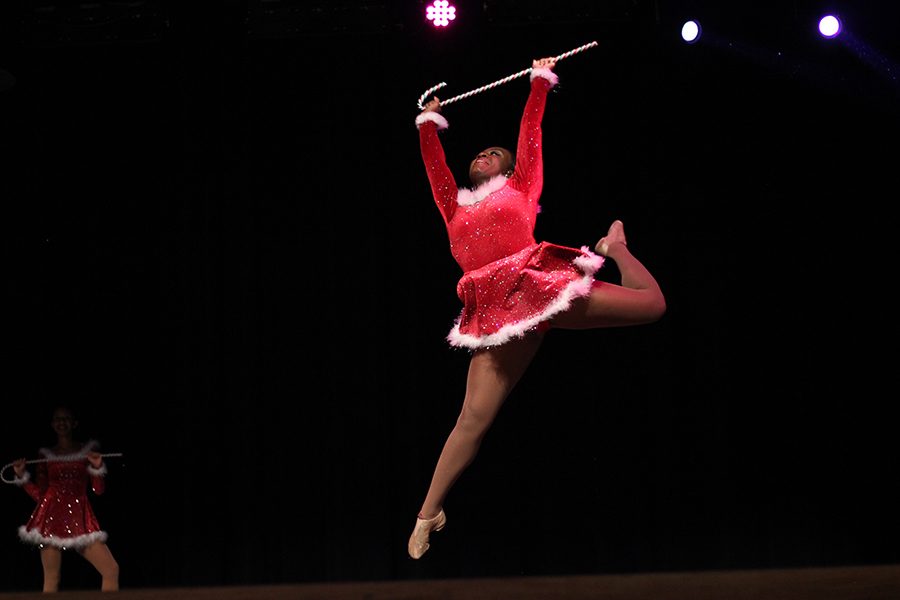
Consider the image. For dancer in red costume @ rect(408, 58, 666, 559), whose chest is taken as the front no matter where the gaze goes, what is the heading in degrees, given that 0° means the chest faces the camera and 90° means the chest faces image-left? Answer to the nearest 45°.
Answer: approximately 45°

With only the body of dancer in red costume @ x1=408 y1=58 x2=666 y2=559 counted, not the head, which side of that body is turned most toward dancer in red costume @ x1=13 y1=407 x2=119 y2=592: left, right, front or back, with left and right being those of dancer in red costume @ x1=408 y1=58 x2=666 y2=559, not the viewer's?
right

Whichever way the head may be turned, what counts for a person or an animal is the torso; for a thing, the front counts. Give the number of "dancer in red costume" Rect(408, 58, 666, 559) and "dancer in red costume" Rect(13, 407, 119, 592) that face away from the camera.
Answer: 0

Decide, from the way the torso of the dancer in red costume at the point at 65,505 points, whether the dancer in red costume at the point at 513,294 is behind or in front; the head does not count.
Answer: in front

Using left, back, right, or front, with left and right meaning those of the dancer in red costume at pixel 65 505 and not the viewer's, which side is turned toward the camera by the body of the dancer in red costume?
front
